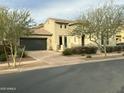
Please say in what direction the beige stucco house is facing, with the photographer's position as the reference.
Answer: facing the viewer

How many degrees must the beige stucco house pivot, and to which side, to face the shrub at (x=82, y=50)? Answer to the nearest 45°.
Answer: approximately 45° to its left

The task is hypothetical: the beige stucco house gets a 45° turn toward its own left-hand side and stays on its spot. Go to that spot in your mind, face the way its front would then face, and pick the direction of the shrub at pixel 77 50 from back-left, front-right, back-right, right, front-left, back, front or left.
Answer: front

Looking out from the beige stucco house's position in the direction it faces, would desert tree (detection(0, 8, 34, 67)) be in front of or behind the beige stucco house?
in front
